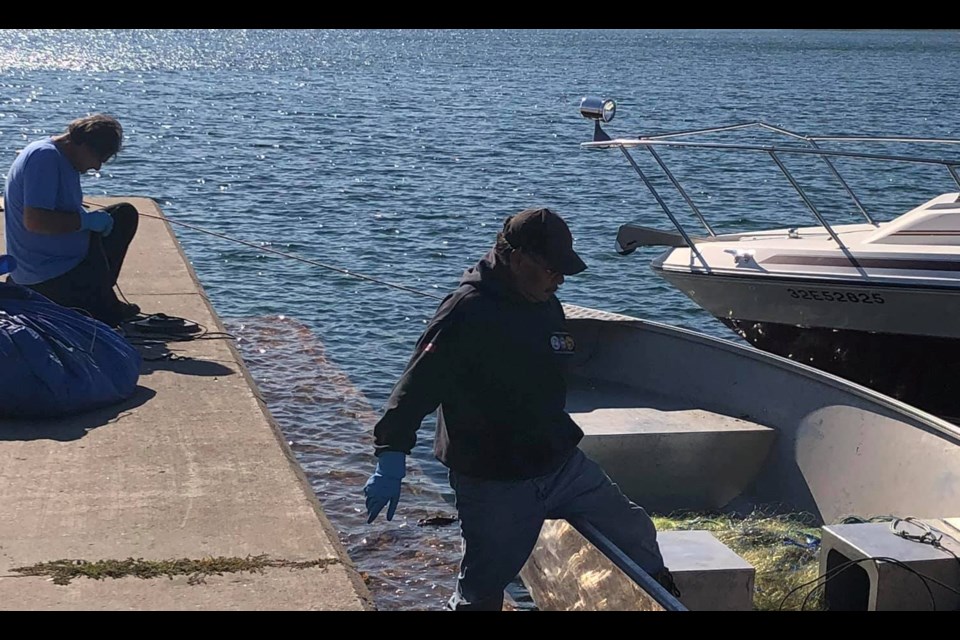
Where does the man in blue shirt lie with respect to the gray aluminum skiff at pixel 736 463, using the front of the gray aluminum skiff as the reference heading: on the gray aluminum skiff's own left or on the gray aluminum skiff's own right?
on the gray aluminum skiff's own left

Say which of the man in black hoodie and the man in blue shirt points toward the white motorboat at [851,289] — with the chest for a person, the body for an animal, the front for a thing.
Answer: the man in blue shirt

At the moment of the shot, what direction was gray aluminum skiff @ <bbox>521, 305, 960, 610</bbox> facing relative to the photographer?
facing away from the viewer and to the left of the viewer

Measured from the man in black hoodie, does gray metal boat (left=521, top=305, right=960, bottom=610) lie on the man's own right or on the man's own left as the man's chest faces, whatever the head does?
on the man's own left

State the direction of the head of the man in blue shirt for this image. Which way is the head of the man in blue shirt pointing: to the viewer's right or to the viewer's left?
to the viewer's right

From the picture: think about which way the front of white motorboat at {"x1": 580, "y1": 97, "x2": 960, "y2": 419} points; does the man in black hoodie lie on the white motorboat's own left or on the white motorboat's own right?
on the white motorboat's own left

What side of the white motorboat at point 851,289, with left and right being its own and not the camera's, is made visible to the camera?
left

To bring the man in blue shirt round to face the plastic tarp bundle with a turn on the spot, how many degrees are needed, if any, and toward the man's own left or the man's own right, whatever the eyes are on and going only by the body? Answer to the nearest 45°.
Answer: approximately 90° to the man's own right

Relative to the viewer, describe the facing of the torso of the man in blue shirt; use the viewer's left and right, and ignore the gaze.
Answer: facing to the right of the viewer

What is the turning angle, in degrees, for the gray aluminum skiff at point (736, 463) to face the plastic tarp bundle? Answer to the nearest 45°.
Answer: approximately 90° to its left

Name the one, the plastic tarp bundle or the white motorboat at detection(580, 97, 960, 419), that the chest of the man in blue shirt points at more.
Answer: the white motorboat
